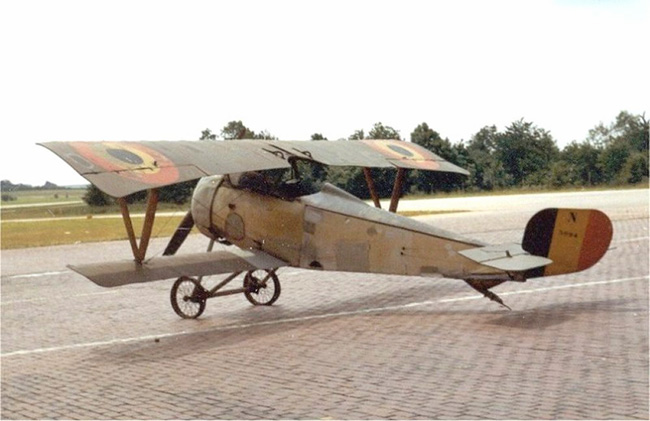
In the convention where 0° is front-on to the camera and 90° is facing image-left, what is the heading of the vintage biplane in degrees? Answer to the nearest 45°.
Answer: approximately 135°

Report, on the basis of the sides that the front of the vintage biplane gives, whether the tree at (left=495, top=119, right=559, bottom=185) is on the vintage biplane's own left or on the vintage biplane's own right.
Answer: on the vintage biplane's own right

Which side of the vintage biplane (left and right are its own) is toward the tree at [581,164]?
right

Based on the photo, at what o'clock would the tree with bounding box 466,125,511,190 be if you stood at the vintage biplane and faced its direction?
The tree is roughly at 2 o'clock from the vintage biplane.

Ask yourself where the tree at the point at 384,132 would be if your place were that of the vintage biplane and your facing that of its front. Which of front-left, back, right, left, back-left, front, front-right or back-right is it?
front-right

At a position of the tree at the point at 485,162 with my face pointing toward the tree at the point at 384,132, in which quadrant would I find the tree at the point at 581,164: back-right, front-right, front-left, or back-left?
back-left
